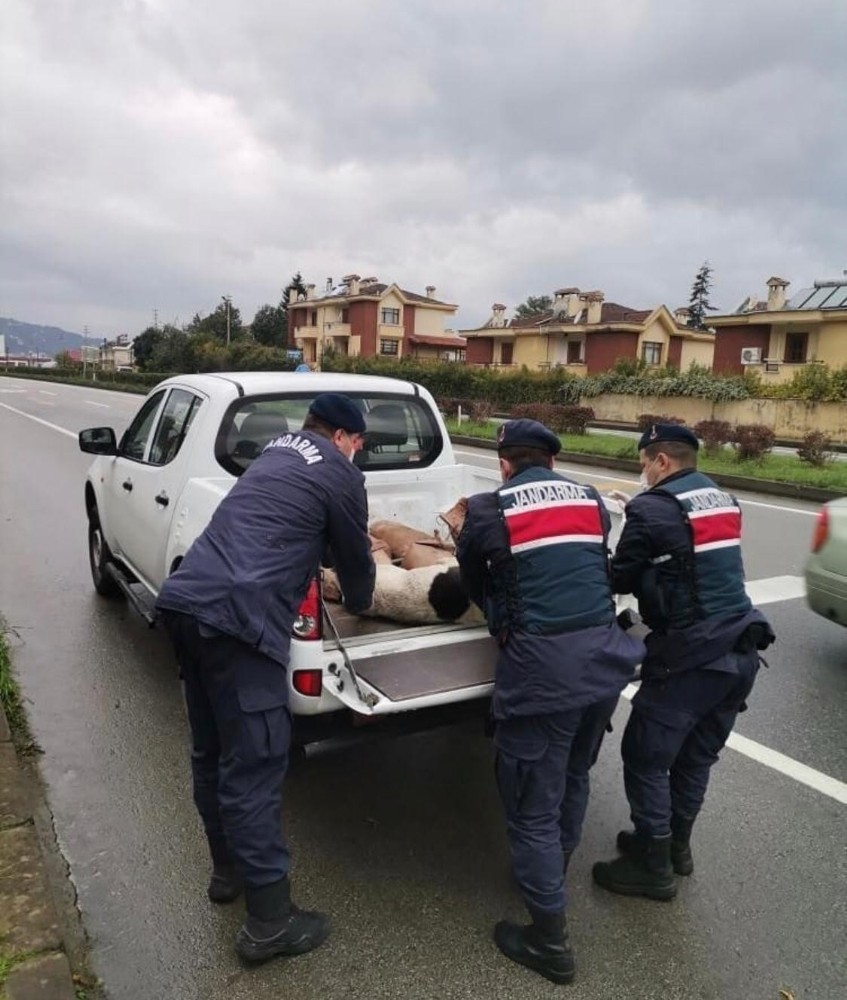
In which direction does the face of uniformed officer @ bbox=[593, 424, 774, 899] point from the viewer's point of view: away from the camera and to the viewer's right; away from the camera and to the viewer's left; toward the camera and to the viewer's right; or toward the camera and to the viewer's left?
away from the camera and to the viewer's left

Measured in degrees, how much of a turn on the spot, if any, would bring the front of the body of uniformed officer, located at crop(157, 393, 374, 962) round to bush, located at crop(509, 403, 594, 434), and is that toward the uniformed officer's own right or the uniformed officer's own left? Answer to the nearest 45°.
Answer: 0° — they already face it

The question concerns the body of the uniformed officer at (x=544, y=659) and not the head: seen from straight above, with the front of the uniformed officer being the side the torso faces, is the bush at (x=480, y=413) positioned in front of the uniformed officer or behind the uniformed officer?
in front

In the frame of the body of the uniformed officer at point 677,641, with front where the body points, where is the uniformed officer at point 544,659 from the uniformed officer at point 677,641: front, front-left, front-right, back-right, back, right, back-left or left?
left

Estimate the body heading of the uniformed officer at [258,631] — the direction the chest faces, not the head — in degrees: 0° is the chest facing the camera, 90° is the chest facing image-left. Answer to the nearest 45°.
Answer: approximately 225°

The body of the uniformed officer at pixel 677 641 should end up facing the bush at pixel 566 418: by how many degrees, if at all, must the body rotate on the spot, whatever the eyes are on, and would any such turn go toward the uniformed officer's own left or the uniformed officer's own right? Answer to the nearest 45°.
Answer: approximately 45° to the uniformed officer's own right

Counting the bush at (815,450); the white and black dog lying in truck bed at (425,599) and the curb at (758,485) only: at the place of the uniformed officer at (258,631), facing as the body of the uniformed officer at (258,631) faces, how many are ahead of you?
3

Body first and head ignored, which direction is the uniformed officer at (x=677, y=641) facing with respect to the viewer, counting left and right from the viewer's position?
facing away from the viewer and to the left of the viewer

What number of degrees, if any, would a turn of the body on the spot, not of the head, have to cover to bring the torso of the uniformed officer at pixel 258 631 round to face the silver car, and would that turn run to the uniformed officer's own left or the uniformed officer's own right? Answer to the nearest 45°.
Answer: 0° — they already face it

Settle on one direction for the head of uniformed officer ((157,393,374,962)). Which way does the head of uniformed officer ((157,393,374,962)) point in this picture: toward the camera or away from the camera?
away from the camera

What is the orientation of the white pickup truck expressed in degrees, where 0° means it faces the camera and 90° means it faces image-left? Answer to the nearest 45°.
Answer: approximately 135°

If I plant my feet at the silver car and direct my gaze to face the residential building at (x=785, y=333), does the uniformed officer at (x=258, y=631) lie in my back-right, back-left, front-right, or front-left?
back-left

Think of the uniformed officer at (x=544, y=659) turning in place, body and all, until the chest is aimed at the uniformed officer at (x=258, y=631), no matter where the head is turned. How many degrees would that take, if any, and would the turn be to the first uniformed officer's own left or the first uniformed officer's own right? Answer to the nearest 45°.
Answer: approximately 45° to the first uniformed officer's own left

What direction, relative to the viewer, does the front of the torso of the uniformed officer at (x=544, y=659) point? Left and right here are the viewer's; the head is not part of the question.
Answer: facing away from the viewer and to the left of the viewer
